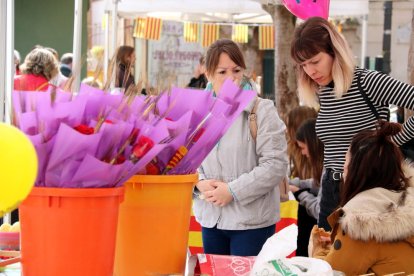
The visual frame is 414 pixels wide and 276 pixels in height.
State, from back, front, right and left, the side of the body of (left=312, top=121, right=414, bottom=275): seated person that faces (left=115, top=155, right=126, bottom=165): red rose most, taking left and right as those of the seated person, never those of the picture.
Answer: front

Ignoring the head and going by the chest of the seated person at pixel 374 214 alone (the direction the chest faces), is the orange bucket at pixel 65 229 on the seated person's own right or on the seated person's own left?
on the seated person's own left

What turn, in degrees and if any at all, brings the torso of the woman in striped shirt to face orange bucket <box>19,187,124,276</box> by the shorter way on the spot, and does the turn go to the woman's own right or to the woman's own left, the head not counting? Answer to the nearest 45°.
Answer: approximately 45° to the woman's own left

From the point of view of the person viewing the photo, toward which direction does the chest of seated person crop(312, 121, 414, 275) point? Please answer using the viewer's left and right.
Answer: facing away from the viewer and to the left of the viewer

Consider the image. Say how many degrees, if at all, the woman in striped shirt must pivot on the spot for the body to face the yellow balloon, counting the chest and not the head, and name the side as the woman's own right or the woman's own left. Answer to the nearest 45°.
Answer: approximately 45° to the woman's own left

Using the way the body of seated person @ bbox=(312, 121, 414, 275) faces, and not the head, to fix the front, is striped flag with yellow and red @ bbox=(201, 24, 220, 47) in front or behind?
in front

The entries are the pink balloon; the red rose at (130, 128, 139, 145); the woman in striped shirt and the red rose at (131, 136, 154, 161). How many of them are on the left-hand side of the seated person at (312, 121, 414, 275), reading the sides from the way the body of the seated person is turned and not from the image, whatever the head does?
2

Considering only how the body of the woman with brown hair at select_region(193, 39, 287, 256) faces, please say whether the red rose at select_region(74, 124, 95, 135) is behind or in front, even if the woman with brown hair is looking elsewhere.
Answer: in front

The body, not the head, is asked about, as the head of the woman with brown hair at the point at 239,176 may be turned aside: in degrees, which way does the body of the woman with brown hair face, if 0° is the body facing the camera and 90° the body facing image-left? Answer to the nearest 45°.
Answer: approximately 45°

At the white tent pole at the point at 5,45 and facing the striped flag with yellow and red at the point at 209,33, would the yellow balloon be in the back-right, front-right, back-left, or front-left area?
back-right

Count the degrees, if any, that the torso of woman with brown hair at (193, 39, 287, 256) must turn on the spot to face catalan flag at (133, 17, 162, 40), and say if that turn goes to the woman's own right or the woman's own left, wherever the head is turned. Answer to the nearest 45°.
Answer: approximately 135° to the woman's own right
